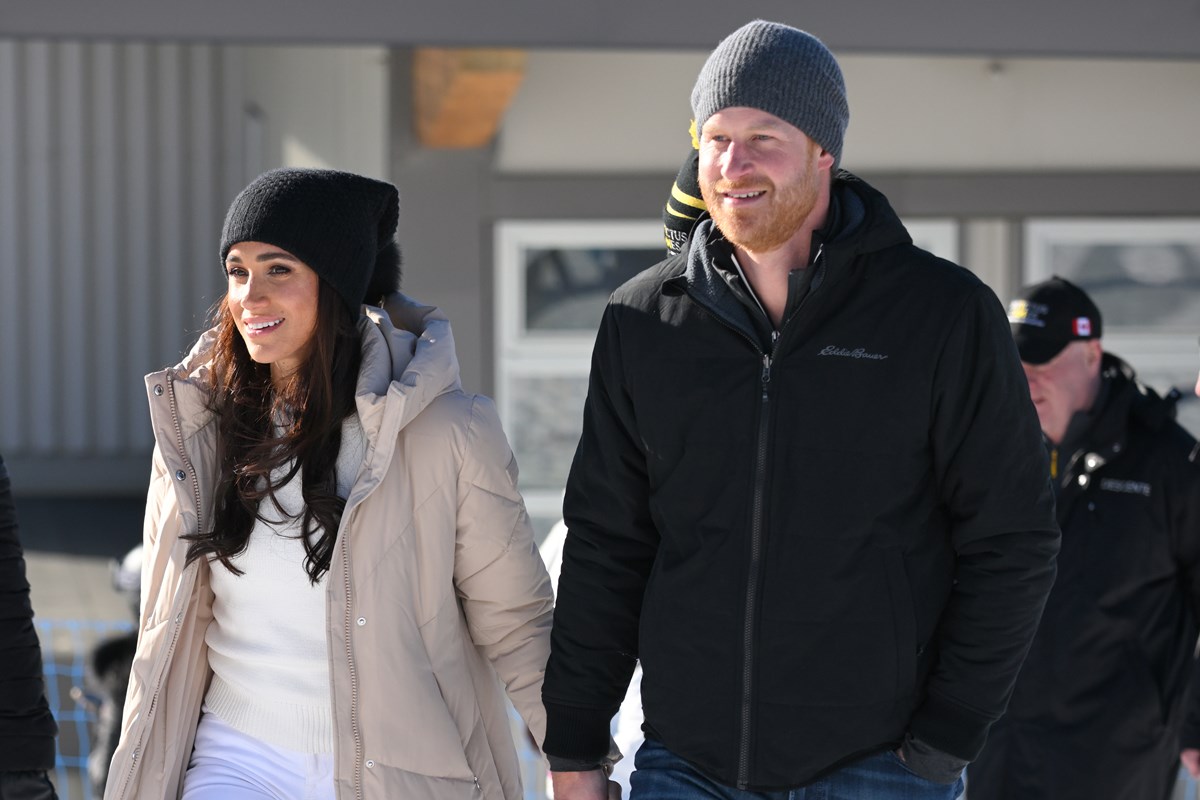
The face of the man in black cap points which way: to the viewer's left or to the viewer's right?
to the viewer's left

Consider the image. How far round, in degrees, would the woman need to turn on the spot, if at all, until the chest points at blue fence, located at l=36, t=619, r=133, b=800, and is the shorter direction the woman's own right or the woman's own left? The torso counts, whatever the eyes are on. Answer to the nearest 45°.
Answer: approximately 135° to the woman's own right

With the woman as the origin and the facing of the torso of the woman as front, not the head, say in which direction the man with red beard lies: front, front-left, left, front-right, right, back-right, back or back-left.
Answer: left

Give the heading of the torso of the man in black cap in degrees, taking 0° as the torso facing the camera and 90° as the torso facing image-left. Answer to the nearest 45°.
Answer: approximately 45°

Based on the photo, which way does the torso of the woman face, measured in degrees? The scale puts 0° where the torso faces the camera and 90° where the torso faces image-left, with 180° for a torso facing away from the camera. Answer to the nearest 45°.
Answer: approximately 45°

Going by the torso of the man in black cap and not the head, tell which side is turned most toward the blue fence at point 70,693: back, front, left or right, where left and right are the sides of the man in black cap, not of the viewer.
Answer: right

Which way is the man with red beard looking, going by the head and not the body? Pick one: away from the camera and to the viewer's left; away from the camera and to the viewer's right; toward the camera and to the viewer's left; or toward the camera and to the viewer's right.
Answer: toward the camera and to the viewer's left

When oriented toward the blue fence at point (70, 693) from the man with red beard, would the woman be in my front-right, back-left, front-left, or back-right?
front-left

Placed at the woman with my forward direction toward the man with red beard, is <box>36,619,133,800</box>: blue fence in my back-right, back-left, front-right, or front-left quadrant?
back-left

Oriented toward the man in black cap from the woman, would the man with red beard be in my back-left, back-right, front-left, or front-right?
front-right

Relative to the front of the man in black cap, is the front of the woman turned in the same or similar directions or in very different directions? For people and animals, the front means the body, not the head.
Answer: same or similar directions

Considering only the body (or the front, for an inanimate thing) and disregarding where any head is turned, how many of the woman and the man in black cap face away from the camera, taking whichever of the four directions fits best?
0
